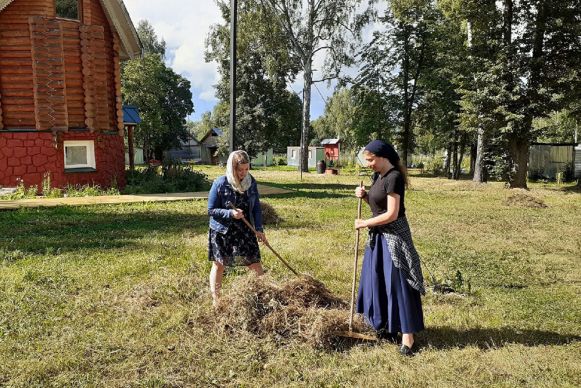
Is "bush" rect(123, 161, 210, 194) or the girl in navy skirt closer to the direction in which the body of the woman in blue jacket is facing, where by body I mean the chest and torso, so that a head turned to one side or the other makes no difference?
the girl in navy skirt

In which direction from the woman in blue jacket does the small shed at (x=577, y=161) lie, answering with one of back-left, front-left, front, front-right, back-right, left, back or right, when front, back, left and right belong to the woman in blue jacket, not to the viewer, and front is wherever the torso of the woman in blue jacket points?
left

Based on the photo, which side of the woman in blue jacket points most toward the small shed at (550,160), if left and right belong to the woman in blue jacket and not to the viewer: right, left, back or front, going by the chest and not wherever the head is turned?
left

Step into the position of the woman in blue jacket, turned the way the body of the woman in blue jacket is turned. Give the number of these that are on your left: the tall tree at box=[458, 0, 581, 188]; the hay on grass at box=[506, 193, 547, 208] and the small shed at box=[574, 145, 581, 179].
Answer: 3

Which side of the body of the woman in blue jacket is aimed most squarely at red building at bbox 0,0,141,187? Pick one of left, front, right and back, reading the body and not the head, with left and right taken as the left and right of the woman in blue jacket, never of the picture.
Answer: back

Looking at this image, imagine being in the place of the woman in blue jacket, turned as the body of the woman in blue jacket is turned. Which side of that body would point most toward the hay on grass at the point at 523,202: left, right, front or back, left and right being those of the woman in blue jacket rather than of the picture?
left

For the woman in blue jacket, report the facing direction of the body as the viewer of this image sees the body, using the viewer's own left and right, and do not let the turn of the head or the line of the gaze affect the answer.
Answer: facing the viewer and to the right of the viewer

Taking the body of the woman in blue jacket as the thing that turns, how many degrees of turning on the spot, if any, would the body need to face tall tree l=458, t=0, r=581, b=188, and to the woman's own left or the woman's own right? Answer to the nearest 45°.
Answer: approximately 90° to the woman's own left

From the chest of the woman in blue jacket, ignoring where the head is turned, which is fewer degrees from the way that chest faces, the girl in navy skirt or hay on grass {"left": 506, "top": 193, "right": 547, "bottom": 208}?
the girl in navy skirt
